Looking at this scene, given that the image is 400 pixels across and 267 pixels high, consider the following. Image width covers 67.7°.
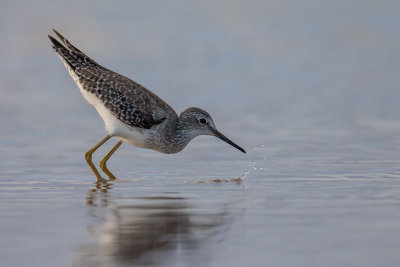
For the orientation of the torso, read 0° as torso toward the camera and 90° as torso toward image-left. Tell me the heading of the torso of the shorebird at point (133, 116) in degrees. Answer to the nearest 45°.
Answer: approximately 270°
